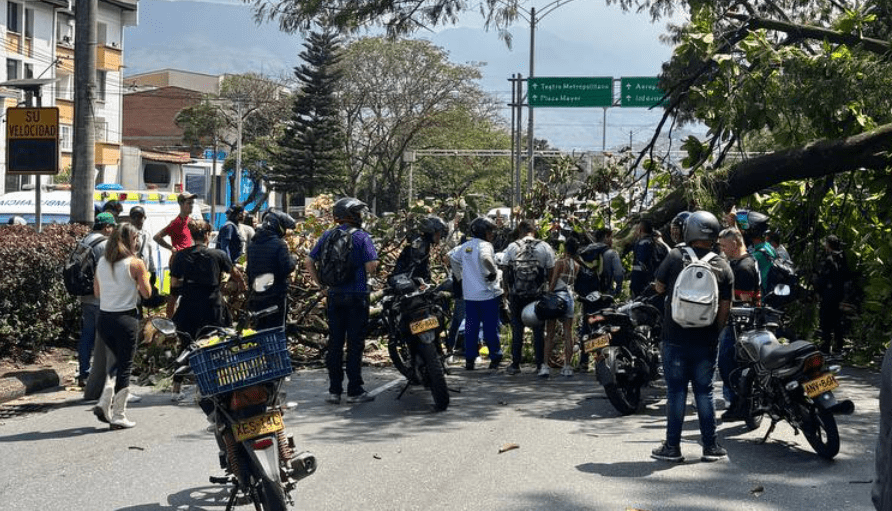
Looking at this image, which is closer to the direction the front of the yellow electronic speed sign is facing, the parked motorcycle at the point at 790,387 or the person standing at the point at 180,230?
the parked motorcycle

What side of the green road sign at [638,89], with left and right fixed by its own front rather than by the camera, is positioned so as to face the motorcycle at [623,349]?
front

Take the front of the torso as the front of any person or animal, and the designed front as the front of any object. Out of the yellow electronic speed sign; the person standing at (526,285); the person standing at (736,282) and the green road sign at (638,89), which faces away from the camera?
the person standing at (526,285)

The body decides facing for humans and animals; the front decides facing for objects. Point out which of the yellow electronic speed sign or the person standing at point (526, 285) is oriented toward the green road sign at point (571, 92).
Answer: the person standing

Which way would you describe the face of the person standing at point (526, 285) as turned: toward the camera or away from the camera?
away from the camera

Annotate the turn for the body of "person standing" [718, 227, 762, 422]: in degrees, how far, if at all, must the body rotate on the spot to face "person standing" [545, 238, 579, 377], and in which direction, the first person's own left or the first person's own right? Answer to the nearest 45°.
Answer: approximately 45° to the first person's own right

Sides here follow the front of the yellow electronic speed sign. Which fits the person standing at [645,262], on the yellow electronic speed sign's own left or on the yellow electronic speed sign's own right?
on the yellow electronic speed sign's own left

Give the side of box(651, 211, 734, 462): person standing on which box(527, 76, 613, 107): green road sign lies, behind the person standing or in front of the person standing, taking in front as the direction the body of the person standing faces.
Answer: in front

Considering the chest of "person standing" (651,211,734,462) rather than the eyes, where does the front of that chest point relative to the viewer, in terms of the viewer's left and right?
facing away from the viewer

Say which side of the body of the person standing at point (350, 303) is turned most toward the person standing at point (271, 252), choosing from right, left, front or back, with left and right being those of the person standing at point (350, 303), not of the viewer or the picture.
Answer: left

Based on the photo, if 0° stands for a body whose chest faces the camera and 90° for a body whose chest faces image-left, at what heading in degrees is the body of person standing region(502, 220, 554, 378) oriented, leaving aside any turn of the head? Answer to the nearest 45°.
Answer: approximately 180°

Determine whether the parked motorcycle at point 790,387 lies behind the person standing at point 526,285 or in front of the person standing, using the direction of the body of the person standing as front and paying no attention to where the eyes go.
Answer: behind

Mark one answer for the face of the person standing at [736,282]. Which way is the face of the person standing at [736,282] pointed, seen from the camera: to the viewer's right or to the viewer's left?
to the viewer's left

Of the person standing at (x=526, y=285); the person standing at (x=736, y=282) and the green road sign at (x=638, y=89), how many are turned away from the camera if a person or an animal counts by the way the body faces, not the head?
1

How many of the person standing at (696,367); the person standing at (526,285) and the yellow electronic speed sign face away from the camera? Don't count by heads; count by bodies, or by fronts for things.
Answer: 2

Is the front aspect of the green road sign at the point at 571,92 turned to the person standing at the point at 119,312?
yes
